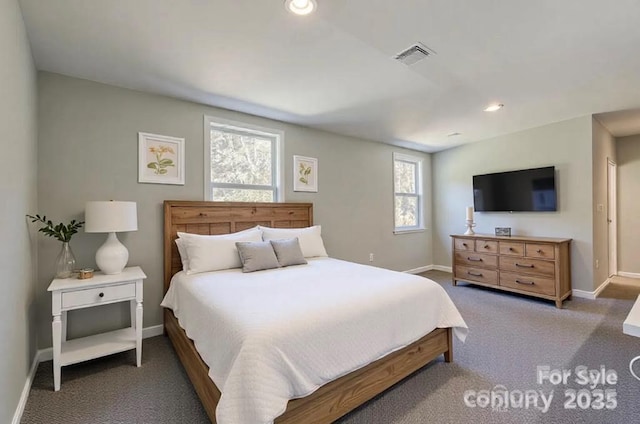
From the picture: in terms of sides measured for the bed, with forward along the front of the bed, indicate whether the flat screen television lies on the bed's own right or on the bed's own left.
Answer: on the bed's own left

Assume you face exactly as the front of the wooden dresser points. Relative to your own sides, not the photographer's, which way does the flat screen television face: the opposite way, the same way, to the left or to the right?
the same way

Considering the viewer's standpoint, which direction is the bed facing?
facing the viewer and to the right of the viewer

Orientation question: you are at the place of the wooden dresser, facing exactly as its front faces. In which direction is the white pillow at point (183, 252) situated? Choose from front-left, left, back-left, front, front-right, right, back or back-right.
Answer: front

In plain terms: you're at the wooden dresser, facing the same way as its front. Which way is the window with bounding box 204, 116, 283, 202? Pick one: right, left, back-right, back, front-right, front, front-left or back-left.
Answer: front

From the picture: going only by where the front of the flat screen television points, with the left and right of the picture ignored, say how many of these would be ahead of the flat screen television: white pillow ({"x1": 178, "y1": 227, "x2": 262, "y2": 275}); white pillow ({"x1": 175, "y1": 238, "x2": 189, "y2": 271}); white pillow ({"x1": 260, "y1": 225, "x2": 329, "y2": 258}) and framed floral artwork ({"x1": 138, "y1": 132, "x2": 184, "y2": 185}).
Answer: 4

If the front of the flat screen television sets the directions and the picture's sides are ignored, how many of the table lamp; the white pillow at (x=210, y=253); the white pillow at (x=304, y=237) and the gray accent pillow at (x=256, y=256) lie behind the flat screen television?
0

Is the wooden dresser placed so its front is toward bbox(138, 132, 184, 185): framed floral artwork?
yes

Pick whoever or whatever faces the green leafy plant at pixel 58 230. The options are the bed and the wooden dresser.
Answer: the wooden dresser

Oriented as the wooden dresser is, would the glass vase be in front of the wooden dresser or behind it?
in front

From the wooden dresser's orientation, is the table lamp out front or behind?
out front

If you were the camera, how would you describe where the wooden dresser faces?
facing the viewer and to the left of the viewer

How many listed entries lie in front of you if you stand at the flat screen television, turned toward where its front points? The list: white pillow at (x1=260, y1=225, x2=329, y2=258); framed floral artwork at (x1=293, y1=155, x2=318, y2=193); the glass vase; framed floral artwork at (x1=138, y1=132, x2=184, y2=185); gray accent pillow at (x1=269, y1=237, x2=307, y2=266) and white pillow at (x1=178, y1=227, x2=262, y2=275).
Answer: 6
